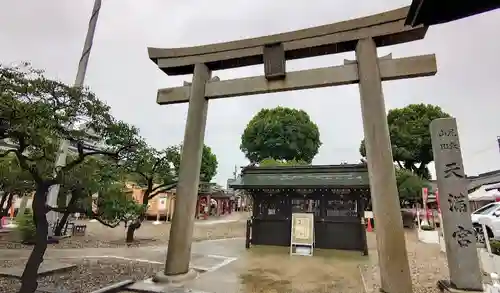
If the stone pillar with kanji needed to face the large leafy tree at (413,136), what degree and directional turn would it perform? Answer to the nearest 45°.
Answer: approximately 180°

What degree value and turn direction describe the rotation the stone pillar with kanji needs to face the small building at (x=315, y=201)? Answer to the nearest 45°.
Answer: approximately 135° to its right

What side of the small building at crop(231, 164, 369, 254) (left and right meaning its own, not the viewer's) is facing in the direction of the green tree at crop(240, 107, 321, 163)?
back

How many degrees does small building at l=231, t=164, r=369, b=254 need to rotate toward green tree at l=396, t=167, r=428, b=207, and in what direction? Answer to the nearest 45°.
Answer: approximately 135° to its left

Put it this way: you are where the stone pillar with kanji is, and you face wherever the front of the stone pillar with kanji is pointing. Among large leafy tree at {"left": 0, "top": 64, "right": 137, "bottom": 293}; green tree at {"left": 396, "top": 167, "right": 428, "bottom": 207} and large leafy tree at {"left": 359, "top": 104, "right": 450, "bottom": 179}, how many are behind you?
2

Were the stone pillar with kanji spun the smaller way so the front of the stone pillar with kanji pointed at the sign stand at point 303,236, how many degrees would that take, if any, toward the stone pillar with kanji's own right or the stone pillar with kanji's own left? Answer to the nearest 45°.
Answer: approximately 135° to the stone pillar with kanji's own right

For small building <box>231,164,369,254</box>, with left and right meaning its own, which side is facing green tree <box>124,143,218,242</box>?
right

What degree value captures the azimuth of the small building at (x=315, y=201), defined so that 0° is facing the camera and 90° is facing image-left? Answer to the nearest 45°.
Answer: approximately 0°
